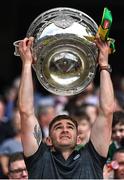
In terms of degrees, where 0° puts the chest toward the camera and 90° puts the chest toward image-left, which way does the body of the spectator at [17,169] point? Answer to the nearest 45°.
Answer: approximately 315°

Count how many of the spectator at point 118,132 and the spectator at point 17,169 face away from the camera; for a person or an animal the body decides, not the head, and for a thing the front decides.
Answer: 0

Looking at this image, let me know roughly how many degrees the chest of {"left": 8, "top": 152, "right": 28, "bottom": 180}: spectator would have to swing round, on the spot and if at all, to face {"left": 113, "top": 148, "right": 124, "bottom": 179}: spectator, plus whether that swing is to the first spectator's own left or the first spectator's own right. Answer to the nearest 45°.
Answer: approximately 45° to the first spectator's own left

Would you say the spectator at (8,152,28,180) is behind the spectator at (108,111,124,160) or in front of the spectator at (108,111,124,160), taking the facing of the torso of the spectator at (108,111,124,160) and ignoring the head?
in front

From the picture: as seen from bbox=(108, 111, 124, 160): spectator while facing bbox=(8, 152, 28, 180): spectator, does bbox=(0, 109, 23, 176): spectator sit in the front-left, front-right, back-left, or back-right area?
front-right

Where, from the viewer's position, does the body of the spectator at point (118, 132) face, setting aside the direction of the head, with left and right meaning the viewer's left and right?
facing the viewer and to the left of the viewer

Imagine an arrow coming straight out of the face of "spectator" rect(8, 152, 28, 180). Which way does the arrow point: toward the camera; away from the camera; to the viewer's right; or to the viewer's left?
toward the camera
